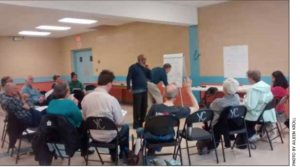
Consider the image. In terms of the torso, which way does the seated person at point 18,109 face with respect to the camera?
to the viewer's right

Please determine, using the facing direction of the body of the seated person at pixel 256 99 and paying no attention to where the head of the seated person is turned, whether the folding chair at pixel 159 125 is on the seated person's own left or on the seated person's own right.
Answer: on the seated person's own left

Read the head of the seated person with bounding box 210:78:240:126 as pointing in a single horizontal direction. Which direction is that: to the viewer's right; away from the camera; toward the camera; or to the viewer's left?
away from the camera

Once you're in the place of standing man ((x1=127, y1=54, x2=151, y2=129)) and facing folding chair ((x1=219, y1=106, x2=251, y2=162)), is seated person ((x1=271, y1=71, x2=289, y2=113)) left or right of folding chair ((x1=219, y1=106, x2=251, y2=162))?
left

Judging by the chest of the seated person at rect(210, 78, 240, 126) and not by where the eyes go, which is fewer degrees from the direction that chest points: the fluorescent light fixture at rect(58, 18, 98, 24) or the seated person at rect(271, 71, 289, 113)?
the fluorescent light fixture

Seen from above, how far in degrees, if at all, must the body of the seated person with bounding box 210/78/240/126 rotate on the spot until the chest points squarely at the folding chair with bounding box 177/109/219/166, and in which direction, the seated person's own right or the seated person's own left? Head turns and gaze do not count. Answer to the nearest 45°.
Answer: approximately 90° to the seated person's own left

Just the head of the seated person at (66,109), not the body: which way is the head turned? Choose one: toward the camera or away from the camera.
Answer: away from the camera
